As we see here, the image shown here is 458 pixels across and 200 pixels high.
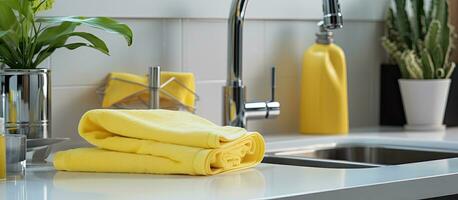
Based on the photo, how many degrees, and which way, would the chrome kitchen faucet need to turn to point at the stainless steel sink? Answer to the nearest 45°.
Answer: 0° — it already faces it

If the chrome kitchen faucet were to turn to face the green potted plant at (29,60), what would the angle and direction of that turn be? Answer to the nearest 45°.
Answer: approximately 135° to its right

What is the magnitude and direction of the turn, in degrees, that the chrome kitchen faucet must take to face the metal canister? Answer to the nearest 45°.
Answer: approximately 135° to its right

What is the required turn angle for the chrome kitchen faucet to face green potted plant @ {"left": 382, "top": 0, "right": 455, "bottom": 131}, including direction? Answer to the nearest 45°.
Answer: approximately 45° to its left
